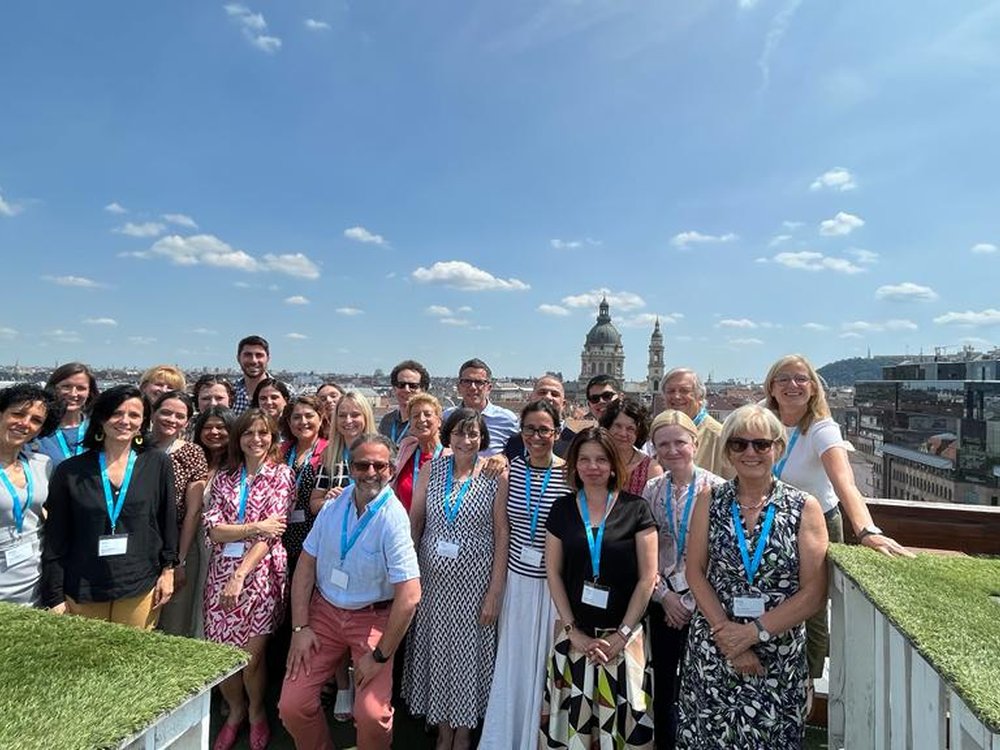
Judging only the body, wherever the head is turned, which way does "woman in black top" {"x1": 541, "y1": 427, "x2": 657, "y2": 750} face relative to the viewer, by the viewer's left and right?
facing the viewer

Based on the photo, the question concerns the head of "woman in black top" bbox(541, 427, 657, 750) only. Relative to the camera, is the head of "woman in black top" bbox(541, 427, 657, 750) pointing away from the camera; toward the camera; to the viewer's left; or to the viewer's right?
toward the camera

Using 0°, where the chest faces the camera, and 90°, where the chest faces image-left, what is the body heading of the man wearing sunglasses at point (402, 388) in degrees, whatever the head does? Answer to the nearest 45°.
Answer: approximately 0°

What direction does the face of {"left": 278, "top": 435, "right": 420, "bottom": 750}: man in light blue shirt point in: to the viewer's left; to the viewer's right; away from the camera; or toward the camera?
toward the camera

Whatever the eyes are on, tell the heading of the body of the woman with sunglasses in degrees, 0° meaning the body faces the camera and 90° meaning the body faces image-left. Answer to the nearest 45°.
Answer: approximately 0°

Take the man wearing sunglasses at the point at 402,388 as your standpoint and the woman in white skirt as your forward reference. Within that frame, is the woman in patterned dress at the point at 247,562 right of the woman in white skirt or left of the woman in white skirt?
right

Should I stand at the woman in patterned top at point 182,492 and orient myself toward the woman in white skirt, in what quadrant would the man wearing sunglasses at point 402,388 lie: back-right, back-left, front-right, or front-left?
front-left

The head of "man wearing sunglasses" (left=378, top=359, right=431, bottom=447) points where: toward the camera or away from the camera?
toward the camera

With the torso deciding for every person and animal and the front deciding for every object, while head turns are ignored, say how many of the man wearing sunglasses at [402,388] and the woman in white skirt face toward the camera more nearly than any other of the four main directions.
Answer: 2

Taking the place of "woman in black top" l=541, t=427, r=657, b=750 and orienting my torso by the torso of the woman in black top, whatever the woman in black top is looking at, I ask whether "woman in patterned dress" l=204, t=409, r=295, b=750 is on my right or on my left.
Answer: on my right

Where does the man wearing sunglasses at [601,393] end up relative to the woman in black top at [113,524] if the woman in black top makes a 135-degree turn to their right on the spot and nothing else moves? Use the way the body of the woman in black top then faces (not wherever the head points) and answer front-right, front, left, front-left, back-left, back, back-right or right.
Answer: back-right

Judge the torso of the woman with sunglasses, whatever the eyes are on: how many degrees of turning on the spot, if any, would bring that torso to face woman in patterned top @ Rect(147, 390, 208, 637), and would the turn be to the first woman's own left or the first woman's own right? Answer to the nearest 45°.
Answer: approximately 90° to the first woman's own right

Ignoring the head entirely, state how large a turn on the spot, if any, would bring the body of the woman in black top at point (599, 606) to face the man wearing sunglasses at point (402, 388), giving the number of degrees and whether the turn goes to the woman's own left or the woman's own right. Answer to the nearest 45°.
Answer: approximately 135° to the woman's own right

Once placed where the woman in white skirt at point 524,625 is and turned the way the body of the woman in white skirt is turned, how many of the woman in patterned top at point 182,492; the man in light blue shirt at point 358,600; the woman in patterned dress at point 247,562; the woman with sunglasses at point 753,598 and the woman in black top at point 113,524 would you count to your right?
4

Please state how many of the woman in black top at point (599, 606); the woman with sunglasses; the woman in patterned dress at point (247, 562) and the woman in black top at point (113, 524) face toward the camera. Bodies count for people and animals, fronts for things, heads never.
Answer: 4

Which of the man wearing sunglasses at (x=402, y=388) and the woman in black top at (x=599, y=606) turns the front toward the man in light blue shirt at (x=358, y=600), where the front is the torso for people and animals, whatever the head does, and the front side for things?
the man wearing sunglasses

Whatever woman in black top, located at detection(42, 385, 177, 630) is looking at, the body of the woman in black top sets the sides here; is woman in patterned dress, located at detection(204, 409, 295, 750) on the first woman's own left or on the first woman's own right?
on the first woman's own left

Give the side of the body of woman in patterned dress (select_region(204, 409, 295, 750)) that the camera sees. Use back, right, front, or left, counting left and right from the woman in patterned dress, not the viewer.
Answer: front
